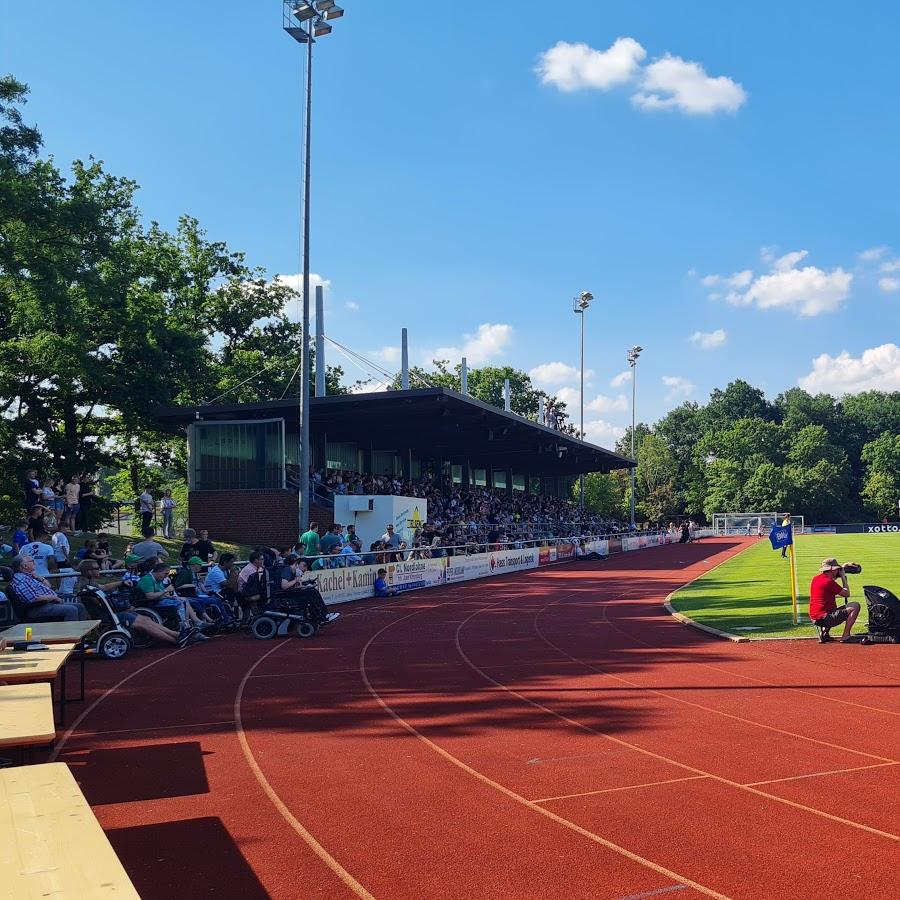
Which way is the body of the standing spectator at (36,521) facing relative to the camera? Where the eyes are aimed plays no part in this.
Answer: to the viewer's right

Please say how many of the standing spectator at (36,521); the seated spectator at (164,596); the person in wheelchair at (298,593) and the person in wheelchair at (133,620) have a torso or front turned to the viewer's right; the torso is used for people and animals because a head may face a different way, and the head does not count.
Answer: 4

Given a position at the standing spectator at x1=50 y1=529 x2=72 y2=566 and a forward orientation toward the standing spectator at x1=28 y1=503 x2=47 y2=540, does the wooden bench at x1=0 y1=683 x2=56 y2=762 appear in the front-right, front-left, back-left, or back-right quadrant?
back-left

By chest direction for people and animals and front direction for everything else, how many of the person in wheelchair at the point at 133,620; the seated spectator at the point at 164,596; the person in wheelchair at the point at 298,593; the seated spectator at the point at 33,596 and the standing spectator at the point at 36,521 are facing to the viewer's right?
5

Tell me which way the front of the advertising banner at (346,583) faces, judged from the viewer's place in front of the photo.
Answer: facing the viewer and to the right of the viewer

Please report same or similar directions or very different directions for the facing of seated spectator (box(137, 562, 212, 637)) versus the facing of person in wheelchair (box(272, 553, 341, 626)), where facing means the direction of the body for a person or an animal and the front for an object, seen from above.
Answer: same or similar directions

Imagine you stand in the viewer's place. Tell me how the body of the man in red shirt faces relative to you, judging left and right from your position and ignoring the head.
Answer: facing away from the viewer and to the right of the viewer

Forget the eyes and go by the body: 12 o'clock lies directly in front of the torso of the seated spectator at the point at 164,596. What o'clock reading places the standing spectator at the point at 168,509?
The standing spectator is roughly at 9 o'clock from the seated spectator.

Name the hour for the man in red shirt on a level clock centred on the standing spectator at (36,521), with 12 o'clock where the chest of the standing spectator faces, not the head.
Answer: The man in red shirt is roughly at 1 o'clock from the standing spectator.

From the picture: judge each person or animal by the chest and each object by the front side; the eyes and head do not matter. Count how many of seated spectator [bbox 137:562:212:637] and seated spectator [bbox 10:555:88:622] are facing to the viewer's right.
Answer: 2

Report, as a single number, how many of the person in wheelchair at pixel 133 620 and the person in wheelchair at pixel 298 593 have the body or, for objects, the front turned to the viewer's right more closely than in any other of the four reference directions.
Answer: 2

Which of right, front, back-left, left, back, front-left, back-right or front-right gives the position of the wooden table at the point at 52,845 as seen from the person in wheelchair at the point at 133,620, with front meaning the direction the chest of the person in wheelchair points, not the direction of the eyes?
right

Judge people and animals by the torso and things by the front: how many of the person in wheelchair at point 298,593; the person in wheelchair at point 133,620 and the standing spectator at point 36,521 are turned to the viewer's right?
3

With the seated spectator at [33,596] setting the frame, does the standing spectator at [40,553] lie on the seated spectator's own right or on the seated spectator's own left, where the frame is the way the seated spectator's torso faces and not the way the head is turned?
on the seated spectator's own left

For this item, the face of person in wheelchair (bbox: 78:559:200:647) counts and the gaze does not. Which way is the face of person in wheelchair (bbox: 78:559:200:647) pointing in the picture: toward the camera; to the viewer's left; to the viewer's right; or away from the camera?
to the viewer's right

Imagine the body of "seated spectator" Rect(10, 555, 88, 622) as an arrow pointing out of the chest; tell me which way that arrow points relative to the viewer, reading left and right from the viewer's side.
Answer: facing to the right of the viewer

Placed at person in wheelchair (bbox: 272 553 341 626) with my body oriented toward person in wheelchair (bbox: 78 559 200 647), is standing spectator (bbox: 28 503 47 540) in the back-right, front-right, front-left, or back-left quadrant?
front-right
